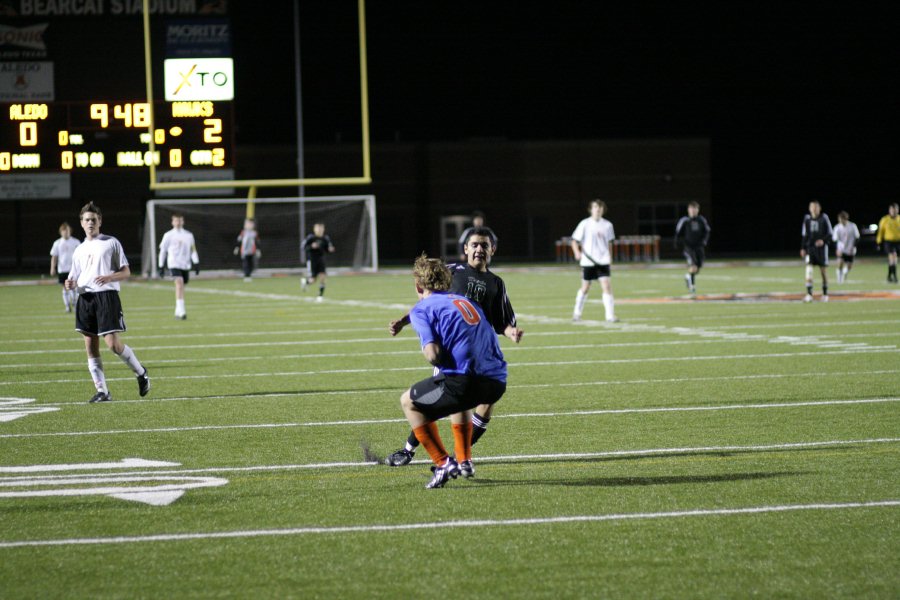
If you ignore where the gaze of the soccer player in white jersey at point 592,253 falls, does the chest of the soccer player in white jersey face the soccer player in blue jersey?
yes

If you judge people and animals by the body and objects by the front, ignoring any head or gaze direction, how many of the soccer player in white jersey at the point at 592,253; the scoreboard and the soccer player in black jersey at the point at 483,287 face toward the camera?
3

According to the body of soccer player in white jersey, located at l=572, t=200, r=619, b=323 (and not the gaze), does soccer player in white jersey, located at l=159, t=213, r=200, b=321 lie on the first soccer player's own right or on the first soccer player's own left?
on the first soccer player's own right

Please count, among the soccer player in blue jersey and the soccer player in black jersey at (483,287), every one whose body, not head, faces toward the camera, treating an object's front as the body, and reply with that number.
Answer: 1

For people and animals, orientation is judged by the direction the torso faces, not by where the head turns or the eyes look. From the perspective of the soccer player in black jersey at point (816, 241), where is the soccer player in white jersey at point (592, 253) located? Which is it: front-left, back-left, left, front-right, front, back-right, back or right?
front-right

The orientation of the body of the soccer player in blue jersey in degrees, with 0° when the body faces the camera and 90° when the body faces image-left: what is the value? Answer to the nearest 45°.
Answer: approximately 135°

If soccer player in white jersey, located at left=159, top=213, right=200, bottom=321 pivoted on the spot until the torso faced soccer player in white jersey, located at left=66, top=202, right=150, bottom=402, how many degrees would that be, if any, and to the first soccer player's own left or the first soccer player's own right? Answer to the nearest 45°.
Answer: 0° — they already face them

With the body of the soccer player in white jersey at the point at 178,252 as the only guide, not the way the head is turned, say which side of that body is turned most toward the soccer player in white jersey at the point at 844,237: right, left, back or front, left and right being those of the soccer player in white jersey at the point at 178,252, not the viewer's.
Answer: left

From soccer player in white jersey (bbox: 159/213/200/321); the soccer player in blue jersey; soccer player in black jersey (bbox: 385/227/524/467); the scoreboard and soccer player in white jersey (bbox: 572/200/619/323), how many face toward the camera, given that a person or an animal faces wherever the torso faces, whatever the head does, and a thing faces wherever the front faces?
4

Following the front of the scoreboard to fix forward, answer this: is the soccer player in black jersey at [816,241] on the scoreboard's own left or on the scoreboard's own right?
on the scoreboard's own left

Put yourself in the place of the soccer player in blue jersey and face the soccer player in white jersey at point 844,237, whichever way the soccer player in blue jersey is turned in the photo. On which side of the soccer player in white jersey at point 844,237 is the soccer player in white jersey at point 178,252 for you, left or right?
left

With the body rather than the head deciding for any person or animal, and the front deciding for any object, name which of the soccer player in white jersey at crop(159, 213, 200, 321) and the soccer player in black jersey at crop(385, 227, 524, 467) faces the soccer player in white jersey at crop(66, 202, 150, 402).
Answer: the soccer player in white jersey at crop(159, 213, 200, 321)

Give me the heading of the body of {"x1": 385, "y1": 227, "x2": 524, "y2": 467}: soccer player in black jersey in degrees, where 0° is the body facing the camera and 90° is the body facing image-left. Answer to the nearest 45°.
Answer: approximately 0°

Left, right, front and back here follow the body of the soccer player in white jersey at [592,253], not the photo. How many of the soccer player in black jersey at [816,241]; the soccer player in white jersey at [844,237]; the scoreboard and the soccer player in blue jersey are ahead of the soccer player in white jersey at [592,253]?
1

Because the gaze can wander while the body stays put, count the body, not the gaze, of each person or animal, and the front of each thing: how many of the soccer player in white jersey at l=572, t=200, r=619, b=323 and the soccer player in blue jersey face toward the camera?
1
